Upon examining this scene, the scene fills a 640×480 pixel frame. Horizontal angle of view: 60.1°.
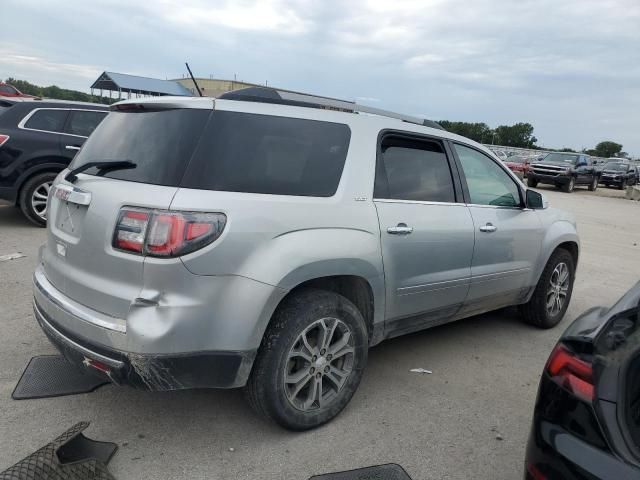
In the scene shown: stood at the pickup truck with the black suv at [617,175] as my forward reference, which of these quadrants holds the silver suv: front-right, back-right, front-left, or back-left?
back-right

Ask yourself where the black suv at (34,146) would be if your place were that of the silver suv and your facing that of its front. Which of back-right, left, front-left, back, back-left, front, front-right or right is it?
left

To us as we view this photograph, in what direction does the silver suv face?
facing away from the viewer and to the right of the viewer

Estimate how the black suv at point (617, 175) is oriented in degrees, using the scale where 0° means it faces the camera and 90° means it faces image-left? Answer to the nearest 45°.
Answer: approximately 45°

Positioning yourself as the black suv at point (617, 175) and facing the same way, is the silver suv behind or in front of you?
in front

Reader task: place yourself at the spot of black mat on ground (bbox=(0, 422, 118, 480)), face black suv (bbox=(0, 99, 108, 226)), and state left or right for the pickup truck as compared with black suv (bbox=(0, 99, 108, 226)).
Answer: right

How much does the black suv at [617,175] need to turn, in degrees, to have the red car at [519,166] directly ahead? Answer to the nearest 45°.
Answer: approximately 45° to its right

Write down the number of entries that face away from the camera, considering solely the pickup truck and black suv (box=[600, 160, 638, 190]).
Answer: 0

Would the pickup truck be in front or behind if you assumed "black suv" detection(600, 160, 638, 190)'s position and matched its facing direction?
in front
